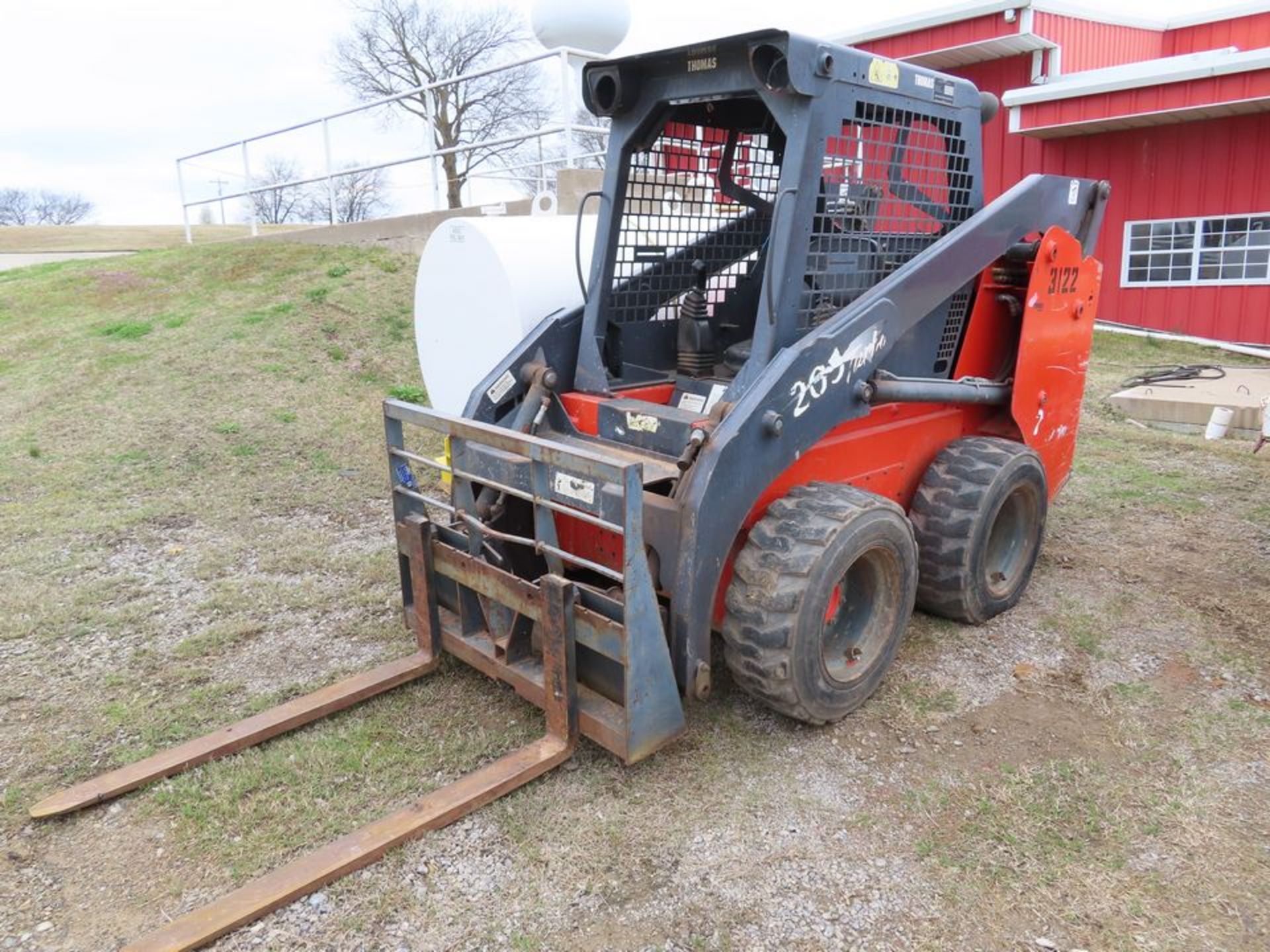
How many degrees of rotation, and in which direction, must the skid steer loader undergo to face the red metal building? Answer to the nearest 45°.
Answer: approximately 180°

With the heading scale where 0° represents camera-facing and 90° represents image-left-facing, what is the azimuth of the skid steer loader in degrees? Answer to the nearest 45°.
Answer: approximately 45°

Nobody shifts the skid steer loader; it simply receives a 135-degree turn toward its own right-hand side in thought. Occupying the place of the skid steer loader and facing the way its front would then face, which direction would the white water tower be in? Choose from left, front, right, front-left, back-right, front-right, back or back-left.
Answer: front

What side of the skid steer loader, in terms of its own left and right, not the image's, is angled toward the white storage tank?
right

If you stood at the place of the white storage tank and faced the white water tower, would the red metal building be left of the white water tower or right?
right
